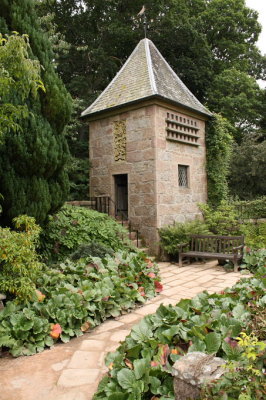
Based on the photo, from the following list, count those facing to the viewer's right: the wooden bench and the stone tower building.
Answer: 0

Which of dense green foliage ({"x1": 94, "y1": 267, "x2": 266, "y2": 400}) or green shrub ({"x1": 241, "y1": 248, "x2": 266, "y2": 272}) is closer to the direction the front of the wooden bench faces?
the dense green foliage

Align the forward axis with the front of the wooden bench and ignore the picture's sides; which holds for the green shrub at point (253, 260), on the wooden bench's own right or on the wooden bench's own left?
on the wooden bench's own left

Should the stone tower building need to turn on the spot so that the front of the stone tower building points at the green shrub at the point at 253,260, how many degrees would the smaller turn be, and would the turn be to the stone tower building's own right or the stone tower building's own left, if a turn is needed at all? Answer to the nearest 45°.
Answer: approximately 90° to the stone tower building's own left

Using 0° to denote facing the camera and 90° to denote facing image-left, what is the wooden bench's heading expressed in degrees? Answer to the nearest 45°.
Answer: approximately 45°

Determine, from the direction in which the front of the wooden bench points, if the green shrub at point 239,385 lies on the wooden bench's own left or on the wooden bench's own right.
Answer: on the wooden bench's own left

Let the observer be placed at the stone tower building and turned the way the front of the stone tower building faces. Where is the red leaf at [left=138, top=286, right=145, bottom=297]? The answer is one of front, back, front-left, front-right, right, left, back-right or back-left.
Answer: front-left

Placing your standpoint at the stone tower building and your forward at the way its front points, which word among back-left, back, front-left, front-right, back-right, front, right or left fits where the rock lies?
front-left

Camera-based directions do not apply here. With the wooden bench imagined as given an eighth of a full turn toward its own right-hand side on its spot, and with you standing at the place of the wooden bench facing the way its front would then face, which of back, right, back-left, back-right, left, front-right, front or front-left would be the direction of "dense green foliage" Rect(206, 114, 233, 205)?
right

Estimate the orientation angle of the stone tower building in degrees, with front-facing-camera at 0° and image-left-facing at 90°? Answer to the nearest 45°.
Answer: approximately 45°

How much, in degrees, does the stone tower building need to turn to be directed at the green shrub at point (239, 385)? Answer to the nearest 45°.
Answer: approximately 45° to its left
